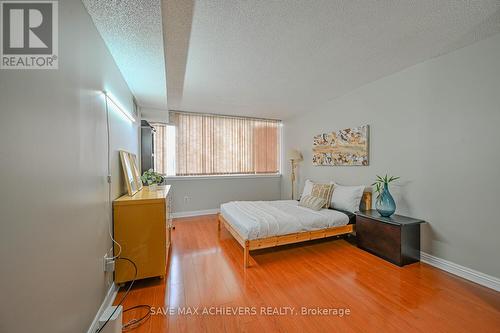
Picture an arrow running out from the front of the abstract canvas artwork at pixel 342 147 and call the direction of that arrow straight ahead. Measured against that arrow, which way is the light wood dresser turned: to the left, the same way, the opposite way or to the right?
the opposite way

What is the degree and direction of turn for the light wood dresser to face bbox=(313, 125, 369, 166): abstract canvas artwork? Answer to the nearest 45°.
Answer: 0° — it already faces it

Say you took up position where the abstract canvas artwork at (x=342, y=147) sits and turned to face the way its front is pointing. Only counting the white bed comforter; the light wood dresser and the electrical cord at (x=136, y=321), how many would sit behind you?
0

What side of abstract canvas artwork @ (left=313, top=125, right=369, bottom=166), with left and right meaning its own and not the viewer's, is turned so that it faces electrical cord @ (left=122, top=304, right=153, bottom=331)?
front

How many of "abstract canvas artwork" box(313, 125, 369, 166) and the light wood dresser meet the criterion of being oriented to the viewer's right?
1

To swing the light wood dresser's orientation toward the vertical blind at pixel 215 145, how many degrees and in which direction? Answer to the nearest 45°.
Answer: approximately 45° to its left

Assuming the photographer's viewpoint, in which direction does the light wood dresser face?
facing to the right of the viewer

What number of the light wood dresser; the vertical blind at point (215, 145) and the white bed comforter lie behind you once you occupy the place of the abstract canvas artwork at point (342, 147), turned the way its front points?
0

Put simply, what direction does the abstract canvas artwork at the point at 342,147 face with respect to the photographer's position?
facing the viewer and to the left of the viewer

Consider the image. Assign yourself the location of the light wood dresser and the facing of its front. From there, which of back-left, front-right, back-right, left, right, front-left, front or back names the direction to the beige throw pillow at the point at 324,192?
front

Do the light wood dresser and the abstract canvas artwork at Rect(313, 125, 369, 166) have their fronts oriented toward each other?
yes

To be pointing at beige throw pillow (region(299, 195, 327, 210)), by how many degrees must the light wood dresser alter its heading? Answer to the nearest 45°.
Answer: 0° — it already faces it

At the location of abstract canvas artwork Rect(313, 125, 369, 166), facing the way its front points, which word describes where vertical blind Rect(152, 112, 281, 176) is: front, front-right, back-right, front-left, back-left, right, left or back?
front-right
